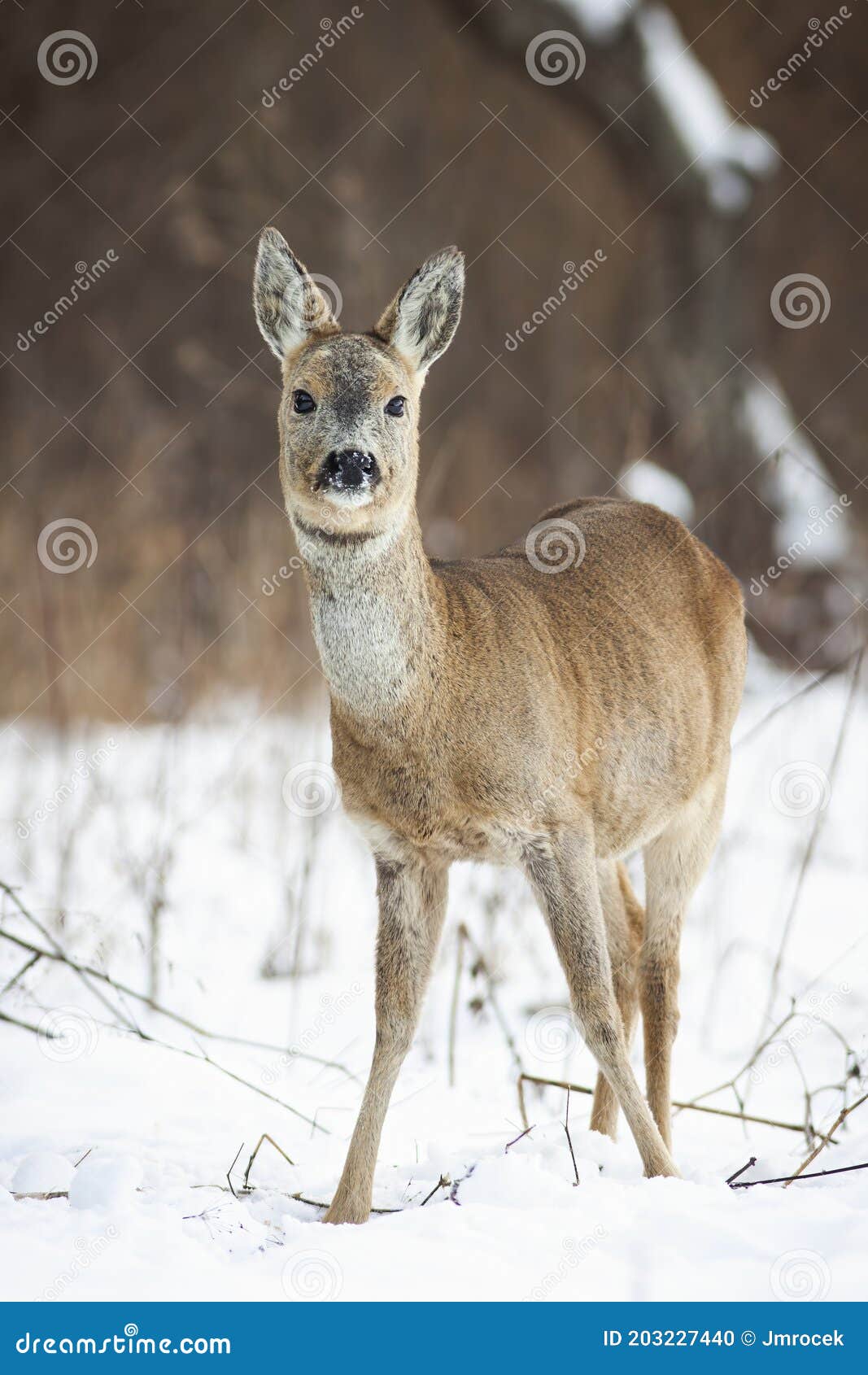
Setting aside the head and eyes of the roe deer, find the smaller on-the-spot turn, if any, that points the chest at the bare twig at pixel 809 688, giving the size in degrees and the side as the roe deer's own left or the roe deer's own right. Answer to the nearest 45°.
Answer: approximately 180°

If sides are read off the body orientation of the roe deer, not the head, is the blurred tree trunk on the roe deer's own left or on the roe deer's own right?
on the roe deer's own right

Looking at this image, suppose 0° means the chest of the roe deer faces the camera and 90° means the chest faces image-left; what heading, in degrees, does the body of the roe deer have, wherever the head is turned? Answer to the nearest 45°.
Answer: approximately 45°

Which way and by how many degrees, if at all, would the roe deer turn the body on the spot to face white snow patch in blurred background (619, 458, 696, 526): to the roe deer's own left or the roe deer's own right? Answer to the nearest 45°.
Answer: approximately 135° to the roe deer's own right

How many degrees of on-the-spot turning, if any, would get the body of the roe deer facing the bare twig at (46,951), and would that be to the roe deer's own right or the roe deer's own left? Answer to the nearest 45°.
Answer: approximately 90° to the roe deer's own right
